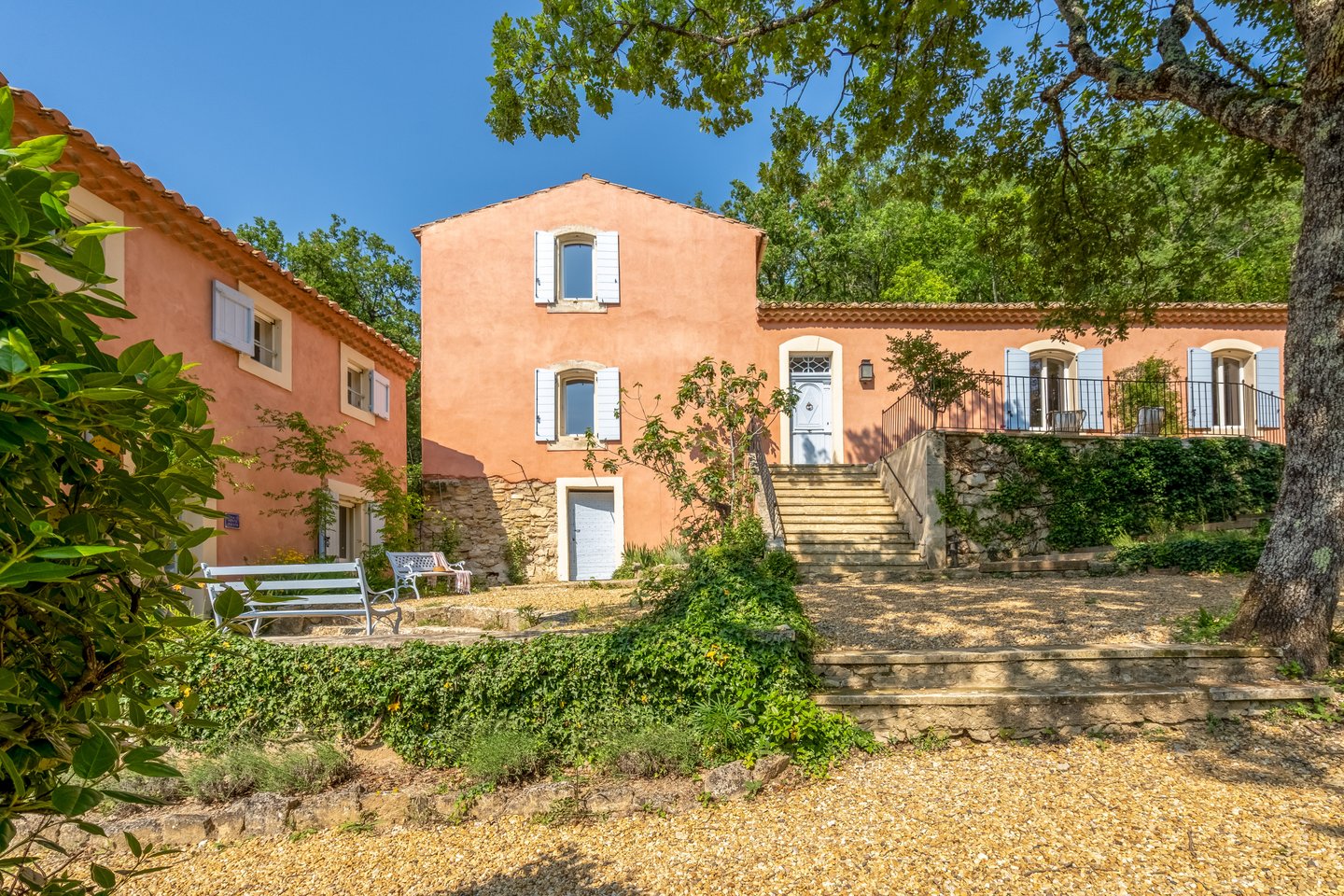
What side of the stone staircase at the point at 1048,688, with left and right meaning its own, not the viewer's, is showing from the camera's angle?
front

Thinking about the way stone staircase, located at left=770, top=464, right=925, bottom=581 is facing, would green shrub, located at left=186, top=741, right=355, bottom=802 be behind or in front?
in front

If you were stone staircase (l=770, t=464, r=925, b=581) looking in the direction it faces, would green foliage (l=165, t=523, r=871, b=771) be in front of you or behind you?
in front

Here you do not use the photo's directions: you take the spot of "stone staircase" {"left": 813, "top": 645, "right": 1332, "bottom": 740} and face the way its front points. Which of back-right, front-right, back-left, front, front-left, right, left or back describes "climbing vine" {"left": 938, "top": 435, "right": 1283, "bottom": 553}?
back

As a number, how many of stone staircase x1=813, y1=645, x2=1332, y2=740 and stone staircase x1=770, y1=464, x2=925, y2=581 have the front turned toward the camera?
2

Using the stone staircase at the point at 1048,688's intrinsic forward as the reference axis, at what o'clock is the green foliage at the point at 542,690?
The green foliage is roughly at 2 o'clock from the stone staircase.

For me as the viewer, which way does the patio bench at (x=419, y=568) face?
facing the viewer and to the right of the viewer
